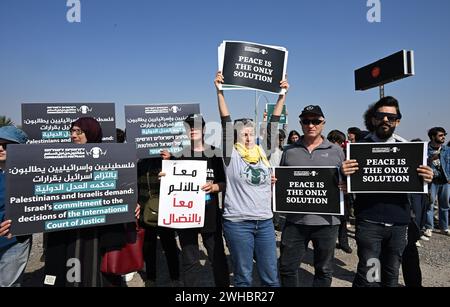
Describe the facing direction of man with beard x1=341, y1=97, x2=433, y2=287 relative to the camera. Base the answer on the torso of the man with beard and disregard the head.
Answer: toward the camera

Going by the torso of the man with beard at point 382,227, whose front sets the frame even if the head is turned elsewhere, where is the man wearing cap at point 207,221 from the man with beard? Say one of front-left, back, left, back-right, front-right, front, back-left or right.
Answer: right

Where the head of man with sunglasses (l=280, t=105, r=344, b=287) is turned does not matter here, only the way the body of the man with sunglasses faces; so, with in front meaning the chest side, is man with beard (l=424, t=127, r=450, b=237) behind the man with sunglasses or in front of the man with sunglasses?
behind

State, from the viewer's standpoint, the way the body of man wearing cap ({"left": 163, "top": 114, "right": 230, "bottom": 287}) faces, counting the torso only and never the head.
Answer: toward the camera

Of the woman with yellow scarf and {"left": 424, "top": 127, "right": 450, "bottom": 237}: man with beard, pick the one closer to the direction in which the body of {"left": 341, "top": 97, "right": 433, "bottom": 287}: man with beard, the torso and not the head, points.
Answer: the woman with yellow scarf

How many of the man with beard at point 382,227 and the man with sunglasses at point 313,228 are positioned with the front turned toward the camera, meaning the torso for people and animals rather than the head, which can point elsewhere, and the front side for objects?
2

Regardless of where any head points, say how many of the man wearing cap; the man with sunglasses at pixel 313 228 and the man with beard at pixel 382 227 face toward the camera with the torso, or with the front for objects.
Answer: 3
